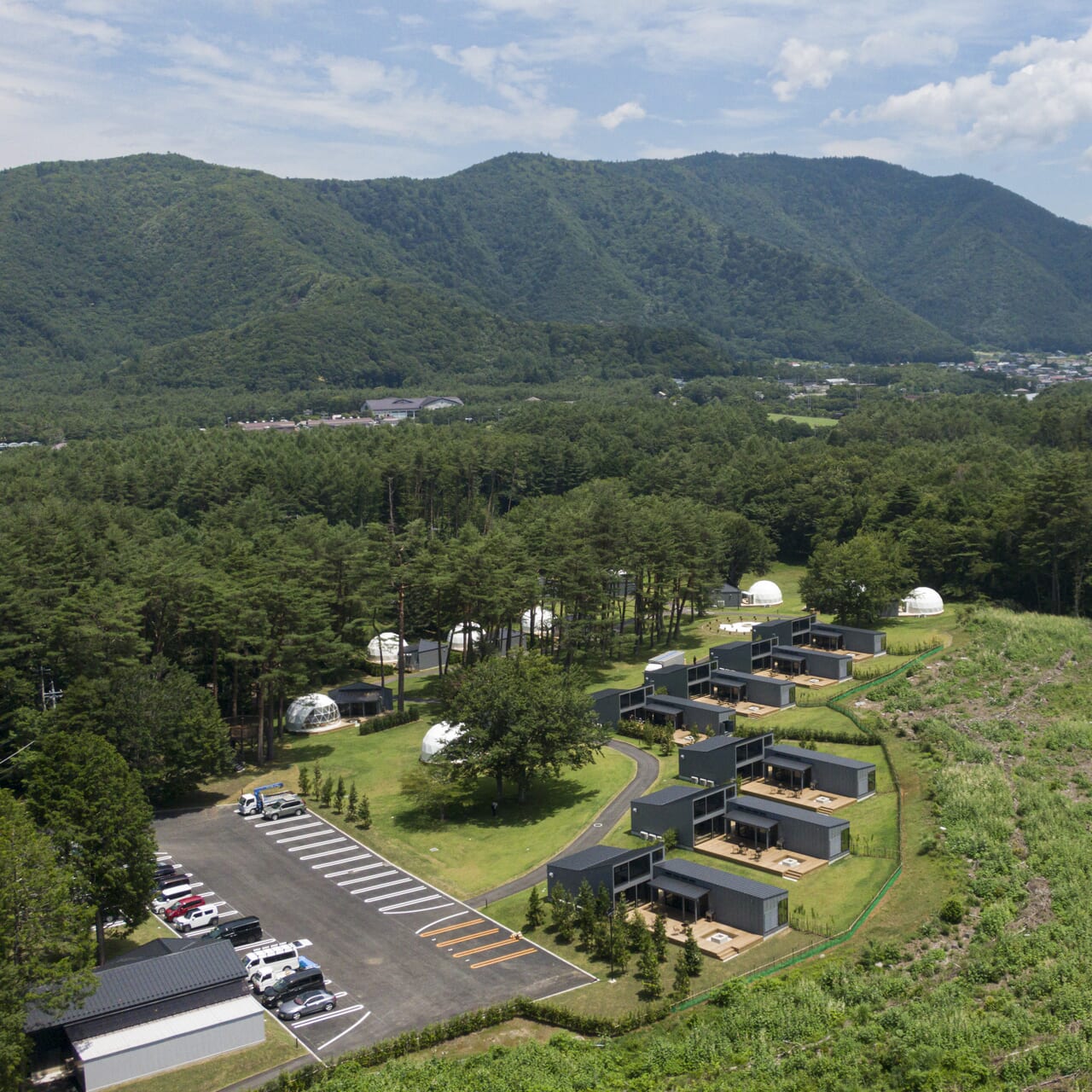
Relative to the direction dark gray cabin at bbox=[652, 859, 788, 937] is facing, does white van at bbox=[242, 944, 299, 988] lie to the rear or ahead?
ahead

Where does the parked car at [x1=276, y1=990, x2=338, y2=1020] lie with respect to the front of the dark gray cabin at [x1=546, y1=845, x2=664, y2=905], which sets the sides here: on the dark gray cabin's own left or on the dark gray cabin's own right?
on the dark gray cabin's own right

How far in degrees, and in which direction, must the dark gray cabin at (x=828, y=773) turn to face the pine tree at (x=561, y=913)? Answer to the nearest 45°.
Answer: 0° — it already faces it

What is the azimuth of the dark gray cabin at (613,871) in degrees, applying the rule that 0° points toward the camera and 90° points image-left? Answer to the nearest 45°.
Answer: approximately 315°

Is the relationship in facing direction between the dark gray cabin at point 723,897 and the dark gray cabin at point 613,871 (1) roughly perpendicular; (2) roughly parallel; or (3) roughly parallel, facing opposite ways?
roughly perpendicular

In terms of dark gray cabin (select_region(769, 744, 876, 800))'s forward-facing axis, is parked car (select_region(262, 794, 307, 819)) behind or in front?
in front

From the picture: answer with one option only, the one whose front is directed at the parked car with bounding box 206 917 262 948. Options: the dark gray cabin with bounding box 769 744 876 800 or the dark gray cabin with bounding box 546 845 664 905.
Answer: the dark gray cabin with bounding box 769 744 876 800

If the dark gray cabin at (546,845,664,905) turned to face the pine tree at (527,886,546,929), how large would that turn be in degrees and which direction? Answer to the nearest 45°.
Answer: approximately 90° to its right

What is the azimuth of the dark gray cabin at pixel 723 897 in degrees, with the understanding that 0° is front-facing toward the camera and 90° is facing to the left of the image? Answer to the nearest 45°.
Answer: approximately 45°
